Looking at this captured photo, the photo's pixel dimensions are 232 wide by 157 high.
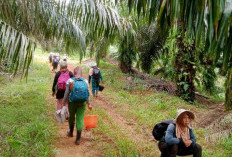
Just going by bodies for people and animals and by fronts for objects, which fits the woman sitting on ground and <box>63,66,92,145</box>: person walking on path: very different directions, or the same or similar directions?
very different directions

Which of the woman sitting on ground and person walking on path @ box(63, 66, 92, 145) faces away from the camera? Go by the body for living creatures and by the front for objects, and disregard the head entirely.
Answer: the person walking on path

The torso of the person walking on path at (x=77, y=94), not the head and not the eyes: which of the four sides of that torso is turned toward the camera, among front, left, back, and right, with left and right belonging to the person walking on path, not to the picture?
back

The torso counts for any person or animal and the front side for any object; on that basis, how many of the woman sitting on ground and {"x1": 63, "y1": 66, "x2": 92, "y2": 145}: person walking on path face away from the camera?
1
